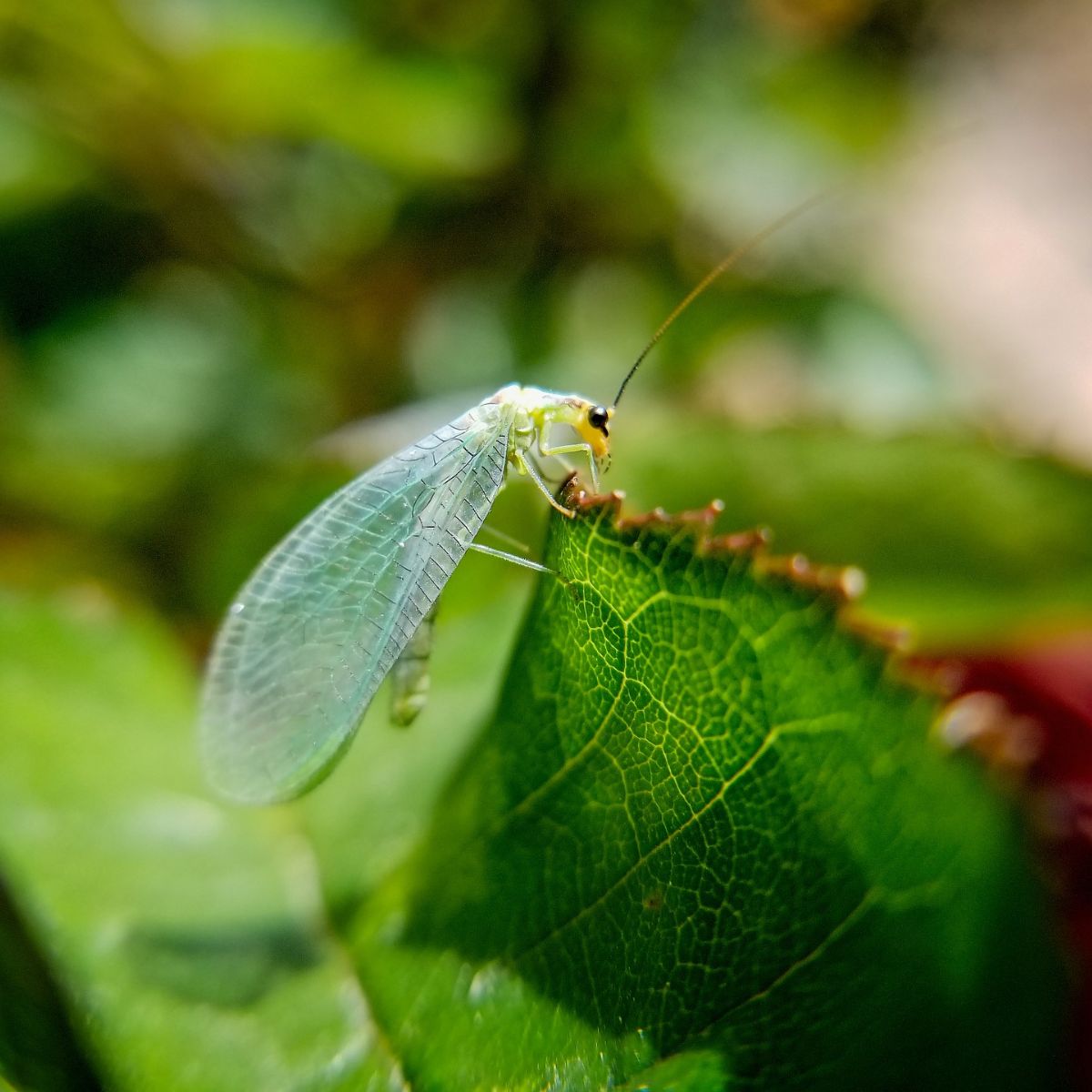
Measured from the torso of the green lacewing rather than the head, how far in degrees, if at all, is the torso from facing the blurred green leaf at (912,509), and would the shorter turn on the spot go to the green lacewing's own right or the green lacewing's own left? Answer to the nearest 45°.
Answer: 0° — it already faces it

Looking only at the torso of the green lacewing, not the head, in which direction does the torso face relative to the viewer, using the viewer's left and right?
facing to the right of the viewer
